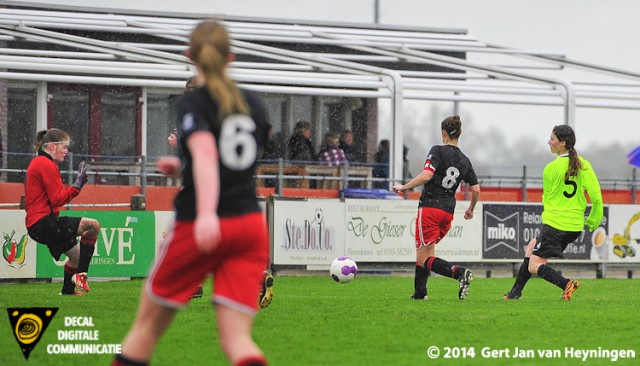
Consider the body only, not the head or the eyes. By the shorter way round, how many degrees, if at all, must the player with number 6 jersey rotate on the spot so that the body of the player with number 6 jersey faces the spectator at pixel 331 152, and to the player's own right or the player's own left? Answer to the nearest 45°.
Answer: approximately 45° to the player's own right

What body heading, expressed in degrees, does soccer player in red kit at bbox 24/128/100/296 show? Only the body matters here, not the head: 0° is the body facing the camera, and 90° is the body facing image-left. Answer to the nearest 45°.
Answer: approximately 270°

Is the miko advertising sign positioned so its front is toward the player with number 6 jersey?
yes

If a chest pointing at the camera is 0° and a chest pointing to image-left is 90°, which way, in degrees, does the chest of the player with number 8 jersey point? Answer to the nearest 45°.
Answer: approximately 135°

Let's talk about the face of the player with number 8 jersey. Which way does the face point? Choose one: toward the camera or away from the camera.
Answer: away from the camera

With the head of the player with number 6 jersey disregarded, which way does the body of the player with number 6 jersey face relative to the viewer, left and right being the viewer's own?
facing away from the viewer and to the left of the viewer
